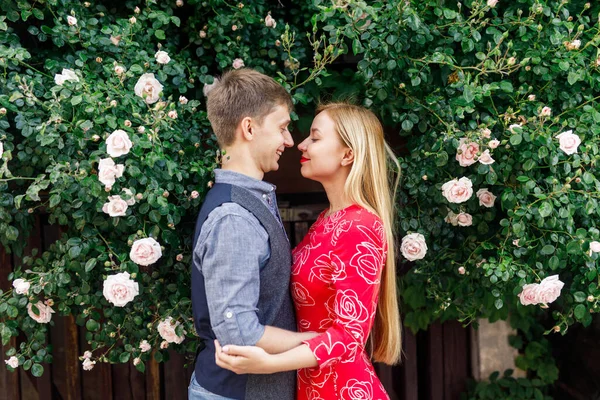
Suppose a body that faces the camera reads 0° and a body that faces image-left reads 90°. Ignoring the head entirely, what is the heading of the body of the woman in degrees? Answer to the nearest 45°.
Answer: approximately 90°

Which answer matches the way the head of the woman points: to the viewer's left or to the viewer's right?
to the viewer's left

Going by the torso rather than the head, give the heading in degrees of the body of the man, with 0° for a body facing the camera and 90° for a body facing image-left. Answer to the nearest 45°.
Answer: approximately 270°

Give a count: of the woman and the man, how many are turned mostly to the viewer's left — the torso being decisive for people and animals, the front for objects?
1

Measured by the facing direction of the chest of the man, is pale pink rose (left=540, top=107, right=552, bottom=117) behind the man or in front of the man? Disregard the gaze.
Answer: in front

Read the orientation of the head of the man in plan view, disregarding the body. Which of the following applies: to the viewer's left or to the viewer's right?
to the viewer's right

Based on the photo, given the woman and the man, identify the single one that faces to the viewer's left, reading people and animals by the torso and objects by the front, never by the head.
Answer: the woman

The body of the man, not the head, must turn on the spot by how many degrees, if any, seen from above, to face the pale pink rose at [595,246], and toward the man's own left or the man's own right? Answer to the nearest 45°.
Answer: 0° — they already face it

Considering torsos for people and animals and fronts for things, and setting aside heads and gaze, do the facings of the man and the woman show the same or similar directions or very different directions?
very different directions
